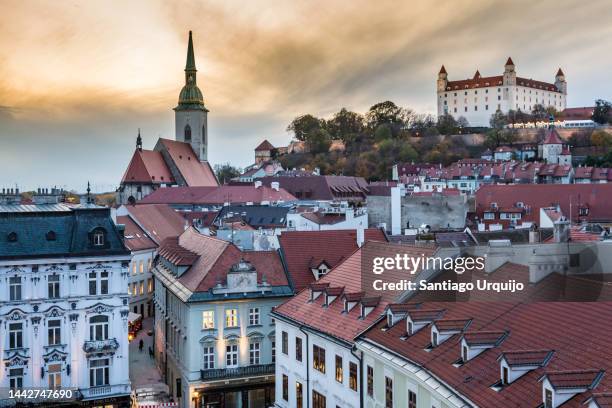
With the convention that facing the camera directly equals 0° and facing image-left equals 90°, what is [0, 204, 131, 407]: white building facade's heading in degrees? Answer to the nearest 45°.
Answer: approximately 0°
